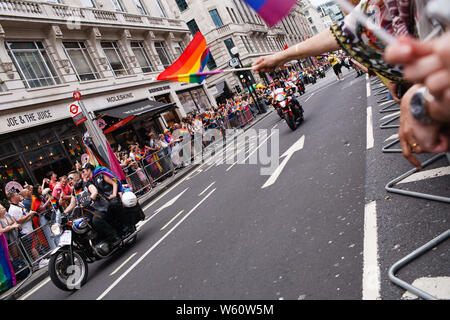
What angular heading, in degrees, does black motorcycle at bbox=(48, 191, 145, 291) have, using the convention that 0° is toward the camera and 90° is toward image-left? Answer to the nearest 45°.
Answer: approximately 45°

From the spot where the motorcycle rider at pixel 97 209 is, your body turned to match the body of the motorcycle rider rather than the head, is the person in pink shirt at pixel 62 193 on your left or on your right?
on your right

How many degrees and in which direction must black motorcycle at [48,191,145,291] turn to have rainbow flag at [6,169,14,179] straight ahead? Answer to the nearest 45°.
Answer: approximately 135° to its right

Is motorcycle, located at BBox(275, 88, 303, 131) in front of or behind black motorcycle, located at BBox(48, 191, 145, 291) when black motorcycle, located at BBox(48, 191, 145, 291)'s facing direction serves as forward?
behind

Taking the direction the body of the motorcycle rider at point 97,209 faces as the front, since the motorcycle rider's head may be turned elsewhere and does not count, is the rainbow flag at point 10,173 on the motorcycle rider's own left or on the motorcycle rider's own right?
on the motorcycle rider's own right

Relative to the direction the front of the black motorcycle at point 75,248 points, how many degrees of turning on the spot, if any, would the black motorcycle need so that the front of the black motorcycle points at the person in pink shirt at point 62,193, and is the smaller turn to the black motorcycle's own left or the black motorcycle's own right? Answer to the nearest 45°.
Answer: approximately 135° to the black motorcycle's own right
